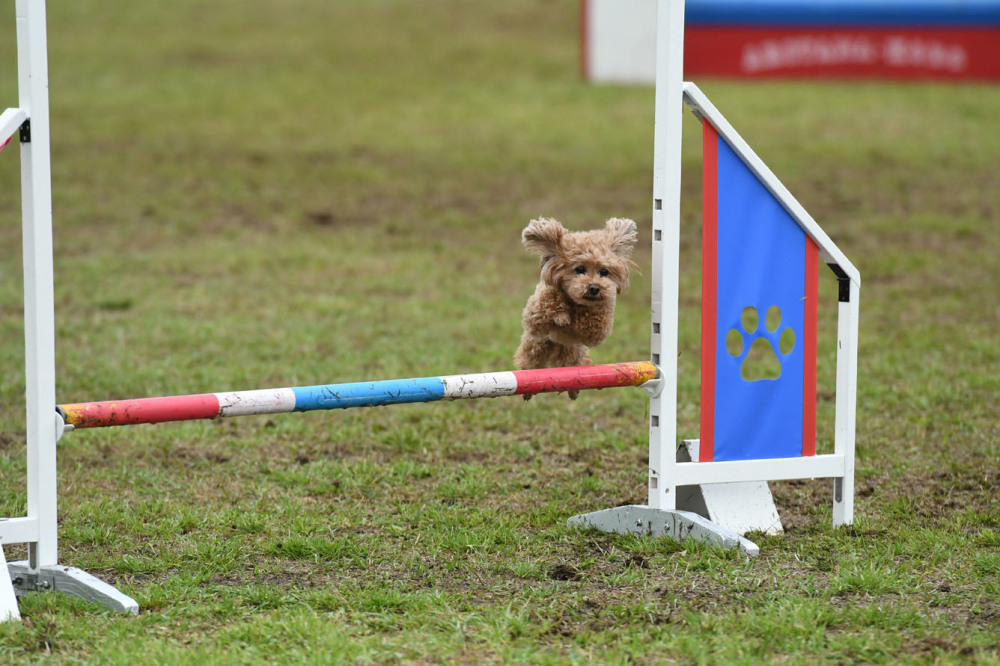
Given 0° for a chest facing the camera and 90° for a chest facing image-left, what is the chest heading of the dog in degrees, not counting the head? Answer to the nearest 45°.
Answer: approximately 315°
